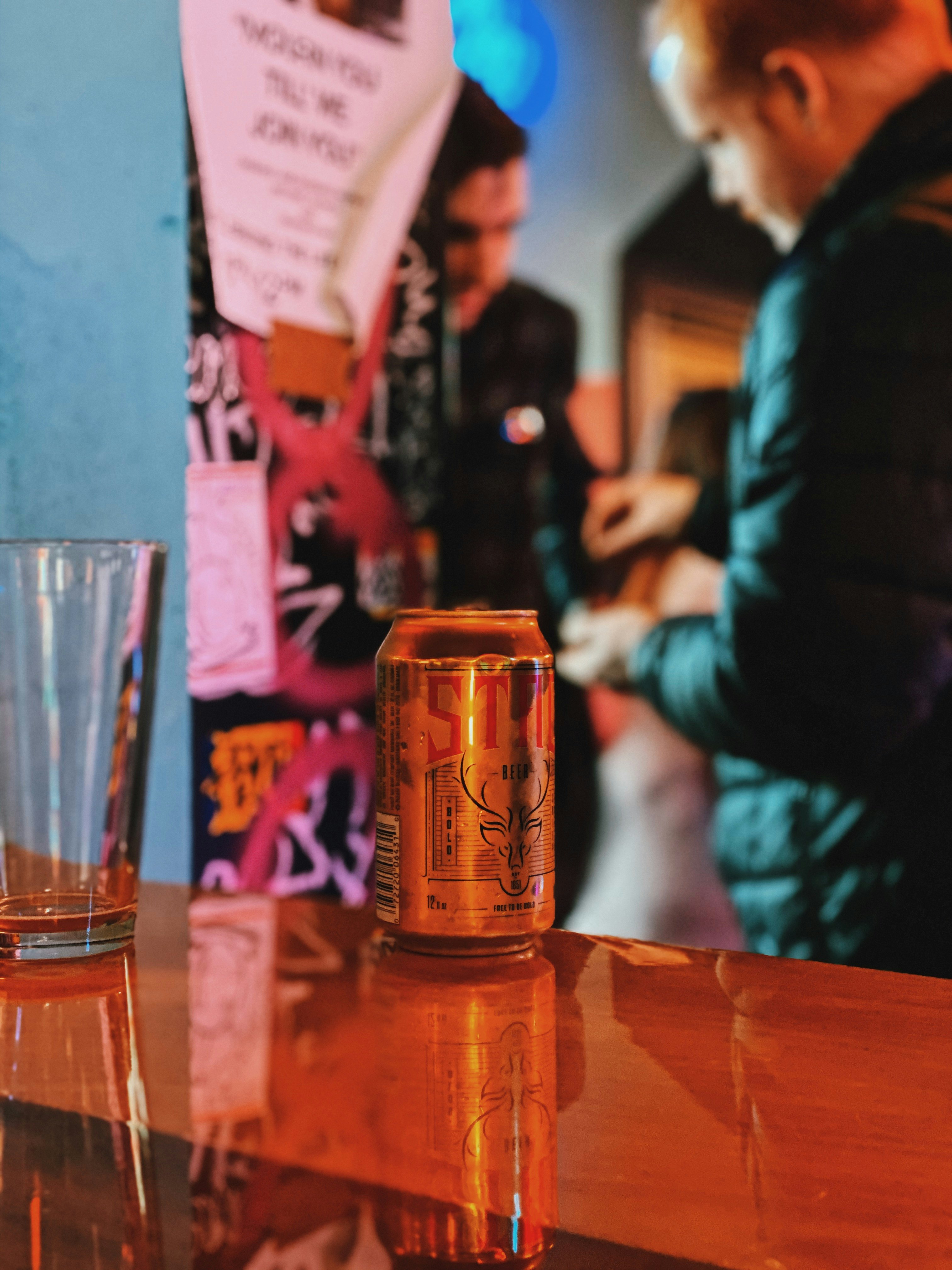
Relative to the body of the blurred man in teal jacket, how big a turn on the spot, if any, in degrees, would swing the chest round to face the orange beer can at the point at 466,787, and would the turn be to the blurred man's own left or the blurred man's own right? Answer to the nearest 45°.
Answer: approximately 90° to the blurred man's own left

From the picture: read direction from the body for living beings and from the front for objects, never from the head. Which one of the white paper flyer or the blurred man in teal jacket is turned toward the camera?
the white paper flyer

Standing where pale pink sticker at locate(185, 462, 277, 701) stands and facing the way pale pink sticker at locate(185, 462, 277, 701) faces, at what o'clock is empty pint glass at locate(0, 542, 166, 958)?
The empty pint glass is roughly at 12 o'clock from the pale pink sticker.

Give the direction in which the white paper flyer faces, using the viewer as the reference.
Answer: facing the viewer

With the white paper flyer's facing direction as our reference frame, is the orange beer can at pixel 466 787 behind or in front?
in front

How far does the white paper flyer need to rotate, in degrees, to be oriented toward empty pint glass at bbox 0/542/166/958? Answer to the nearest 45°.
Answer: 0° — it already faces it

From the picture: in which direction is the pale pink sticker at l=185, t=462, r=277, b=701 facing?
toward the camera

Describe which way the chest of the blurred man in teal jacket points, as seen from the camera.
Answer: to the viewer's left

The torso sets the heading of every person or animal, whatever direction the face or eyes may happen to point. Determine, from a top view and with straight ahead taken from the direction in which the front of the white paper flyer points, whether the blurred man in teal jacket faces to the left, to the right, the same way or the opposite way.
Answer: to the right

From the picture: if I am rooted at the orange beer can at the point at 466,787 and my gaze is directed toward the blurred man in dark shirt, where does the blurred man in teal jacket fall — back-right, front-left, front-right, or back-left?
front-right

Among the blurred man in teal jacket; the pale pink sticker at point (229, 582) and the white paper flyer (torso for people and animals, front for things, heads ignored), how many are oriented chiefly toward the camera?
2

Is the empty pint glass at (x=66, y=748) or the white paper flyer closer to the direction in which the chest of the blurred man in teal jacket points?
the white paper flyer

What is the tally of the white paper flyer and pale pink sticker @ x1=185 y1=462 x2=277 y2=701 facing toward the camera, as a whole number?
2

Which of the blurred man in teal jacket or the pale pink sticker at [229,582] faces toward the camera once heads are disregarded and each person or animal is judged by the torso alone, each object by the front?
the pale pink sticker

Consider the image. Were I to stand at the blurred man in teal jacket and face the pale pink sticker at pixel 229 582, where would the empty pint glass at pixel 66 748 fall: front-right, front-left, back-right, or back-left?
front-left
